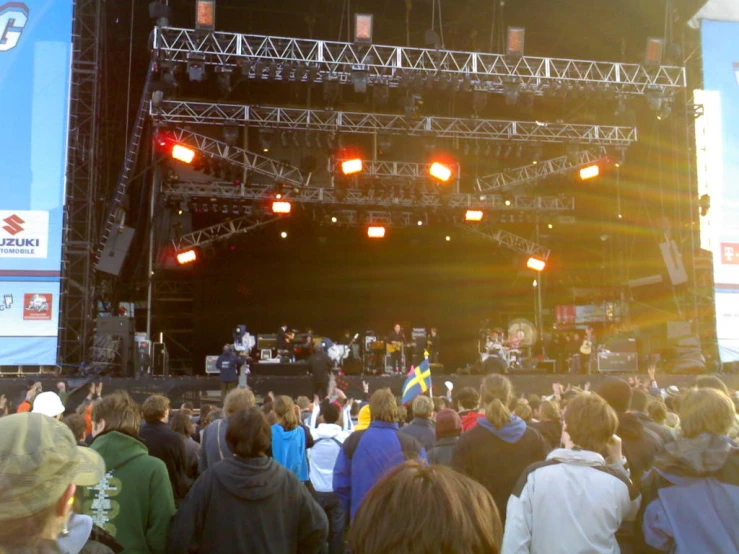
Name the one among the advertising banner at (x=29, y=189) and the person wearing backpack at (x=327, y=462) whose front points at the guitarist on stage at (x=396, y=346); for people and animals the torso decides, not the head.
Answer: the person wearing backpack

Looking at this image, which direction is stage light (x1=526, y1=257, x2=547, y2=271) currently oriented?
toward the camera

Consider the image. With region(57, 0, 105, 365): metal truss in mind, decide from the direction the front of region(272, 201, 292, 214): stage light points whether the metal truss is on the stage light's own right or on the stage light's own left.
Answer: on the stage light's own right

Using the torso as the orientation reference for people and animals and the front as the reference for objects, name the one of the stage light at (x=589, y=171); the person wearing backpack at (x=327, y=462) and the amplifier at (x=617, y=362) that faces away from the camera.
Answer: the person wearing backpack

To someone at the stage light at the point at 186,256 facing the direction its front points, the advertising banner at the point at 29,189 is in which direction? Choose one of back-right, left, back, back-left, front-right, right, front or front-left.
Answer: front-right

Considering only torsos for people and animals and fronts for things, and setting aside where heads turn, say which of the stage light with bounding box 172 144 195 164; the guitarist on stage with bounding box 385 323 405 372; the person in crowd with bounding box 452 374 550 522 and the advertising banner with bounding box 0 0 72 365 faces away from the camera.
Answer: the person in crowd

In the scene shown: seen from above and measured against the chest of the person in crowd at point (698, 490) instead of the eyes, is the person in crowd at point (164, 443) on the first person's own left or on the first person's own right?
on the first person's own left

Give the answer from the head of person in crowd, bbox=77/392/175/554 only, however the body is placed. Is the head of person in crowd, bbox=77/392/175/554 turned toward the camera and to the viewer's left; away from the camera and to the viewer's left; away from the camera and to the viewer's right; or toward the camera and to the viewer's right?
away from the camera and to the viewer's left

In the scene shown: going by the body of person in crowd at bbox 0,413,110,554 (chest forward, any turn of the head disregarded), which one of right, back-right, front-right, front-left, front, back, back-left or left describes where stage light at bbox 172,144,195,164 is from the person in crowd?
front-left

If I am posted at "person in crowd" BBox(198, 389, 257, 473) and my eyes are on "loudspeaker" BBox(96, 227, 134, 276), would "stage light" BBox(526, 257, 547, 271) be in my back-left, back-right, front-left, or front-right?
front-right

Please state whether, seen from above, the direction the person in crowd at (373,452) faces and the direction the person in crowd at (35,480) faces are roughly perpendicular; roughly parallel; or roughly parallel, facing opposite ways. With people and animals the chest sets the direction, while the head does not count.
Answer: roughly parallel

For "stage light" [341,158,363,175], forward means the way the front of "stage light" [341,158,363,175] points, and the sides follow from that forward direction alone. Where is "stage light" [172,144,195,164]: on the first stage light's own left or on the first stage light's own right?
on the first stage light's own right

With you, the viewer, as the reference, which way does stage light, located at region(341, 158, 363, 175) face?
facing the viewer

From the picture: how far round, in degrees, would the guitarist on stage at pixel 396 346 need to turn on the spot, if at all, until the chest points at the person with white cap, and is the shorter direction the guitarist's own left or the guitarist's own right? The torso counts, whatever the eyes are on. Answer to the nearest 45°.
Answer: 0° — they already face them

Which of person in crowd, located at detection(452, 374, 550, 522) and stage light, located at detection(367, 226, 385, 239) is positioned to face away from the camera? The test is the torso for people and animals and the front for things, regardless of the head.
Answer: the person in crowd

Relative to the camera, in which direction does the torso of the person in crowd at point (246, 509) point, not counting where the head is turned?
away from the camera

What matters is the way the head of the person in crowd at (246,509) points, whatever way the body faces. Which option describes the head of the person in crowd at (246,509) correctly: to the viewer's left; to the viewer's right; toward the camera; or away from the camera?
away from the camera

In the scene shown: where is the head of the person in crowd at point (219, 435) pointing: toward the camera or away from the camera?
away from the camera

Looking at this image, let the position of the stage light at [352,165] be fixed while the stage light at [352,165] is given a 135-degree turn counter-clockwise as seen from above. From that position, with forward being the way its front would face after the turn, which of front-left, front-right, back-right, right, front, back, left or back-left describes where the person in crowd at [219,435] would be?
back-right

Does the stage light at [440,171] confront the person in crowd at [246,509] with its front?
yes

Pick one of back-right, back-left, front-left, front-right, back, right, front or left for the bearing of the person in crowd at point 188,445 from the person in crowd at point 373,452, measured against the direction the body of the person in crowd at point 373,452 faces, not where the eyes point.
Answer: left
